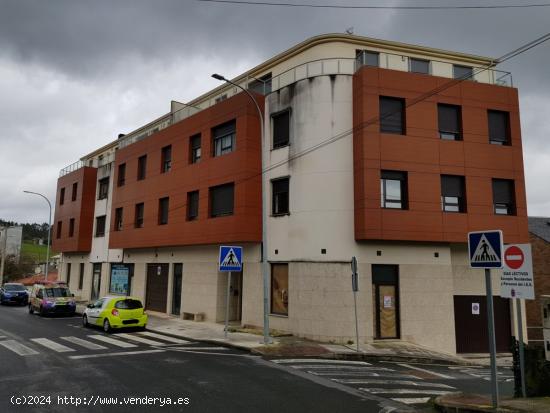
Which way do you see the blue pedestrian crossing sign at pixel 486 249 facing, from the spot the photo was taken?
facing the viewer

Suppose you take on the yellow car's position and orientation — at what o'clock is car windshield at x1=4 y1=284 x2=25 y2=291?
The car windshield is roughly at 1 o'clock from the yellow car.

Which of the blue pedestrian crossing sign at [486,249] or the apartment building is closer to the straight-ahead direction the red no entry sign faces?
the blue pedestrian crossing sign

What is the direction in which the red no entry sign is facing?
toward the camera

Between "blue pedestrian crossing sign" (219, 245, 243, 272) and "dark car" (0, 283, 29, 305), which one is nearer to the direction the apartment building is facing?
the blue pedestrian crossing sign

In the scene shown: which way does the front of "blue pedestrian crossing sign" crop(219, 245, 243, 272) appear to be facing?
toward the camera

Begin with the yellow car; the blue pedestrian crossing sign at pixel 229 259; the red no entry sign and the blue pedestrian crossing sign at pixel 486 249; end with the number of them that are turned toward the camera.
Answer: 3

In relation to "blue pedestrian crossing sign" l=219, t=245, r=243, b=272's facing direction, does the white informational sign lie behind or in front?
in front

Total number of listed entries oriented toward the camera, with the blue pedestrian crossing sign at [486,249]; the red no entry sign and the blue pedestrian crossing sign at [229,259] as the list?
3
